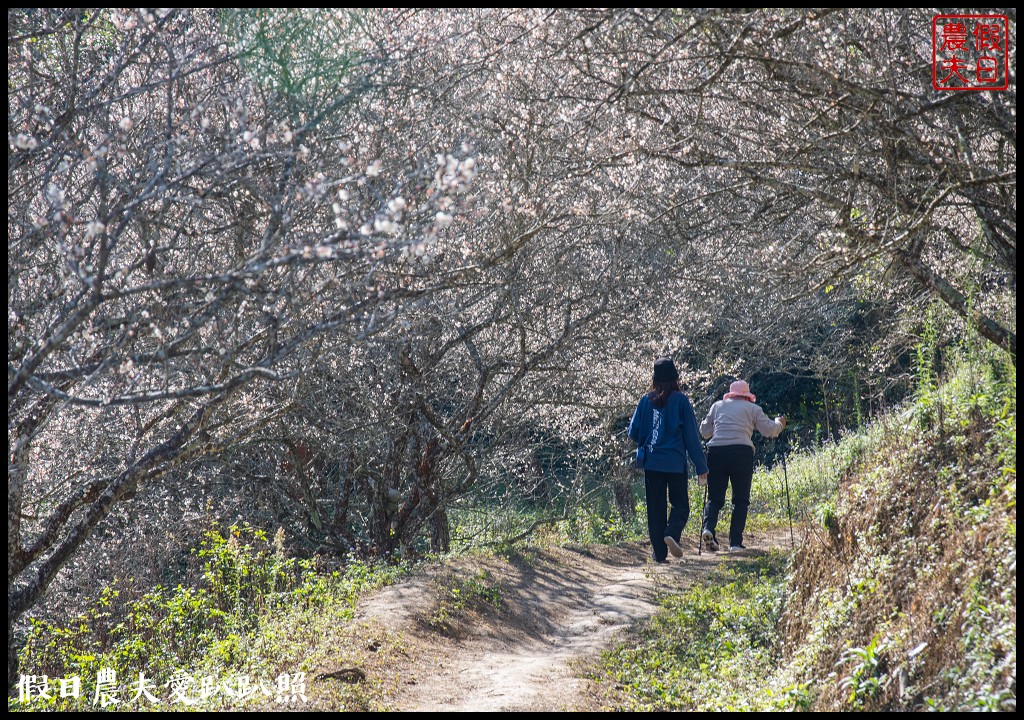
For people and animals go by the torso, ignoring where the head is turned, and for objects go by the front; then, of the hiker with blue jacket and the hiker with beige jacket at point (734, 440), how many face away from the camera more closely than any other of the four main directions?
2

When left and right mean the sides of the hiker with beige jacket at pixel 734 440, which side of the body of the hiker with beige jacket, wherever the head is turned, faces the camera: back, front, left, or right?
back

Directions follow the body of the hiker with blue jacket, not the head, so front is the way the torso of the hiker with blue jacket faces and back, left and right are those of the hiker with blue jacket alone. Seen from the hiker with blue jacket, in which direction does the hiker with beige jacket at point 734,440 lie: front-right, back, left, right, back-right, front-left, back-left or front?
front-right

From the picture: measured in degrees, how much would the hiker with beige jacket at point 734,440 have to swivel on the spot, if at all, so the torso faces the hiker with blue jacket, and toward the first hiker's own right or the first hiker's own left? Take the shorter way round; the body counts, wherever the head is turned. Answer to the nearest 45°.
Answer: approximately 135° to the first hiker's own left

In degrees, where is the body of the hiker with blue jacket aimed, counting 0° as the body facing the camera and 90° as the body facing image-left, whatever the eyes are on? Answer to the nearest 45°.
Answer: approximately 180°
